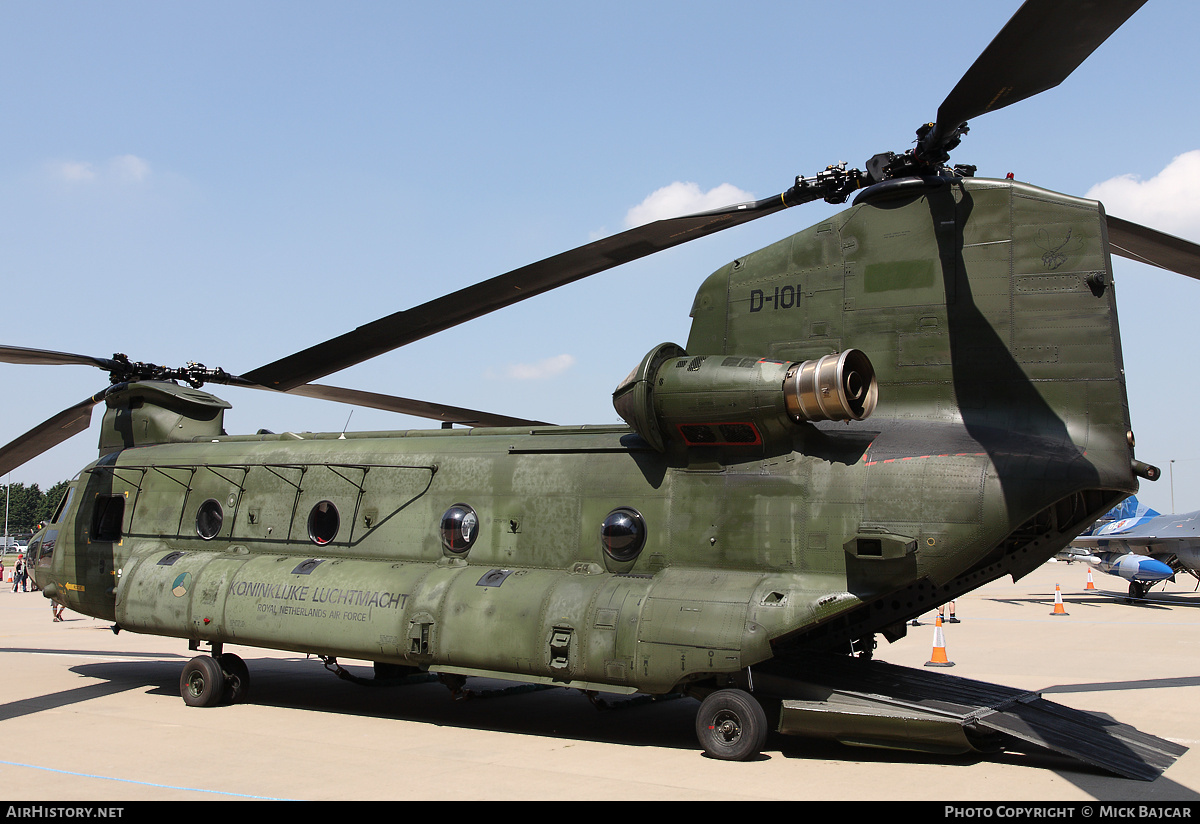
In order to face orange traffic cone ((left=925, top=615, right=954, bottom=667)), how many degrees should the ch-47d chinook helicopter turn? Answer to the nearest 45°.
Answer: approximately 90° to its right

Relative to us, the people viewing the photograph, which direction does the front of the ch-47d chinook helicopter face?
facing away from the viewer and to the left of the viewer
